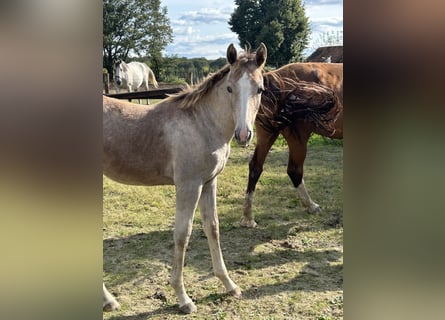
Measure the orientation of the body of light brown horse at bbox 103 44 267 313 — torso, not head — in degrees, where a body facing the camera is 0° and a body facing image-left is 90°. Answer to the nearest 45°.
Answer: approximately 315°

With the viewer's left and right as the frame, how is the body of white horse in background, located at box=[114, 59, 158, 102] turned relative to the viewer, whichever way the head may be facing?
facing the viewer and to the left of the viewer
